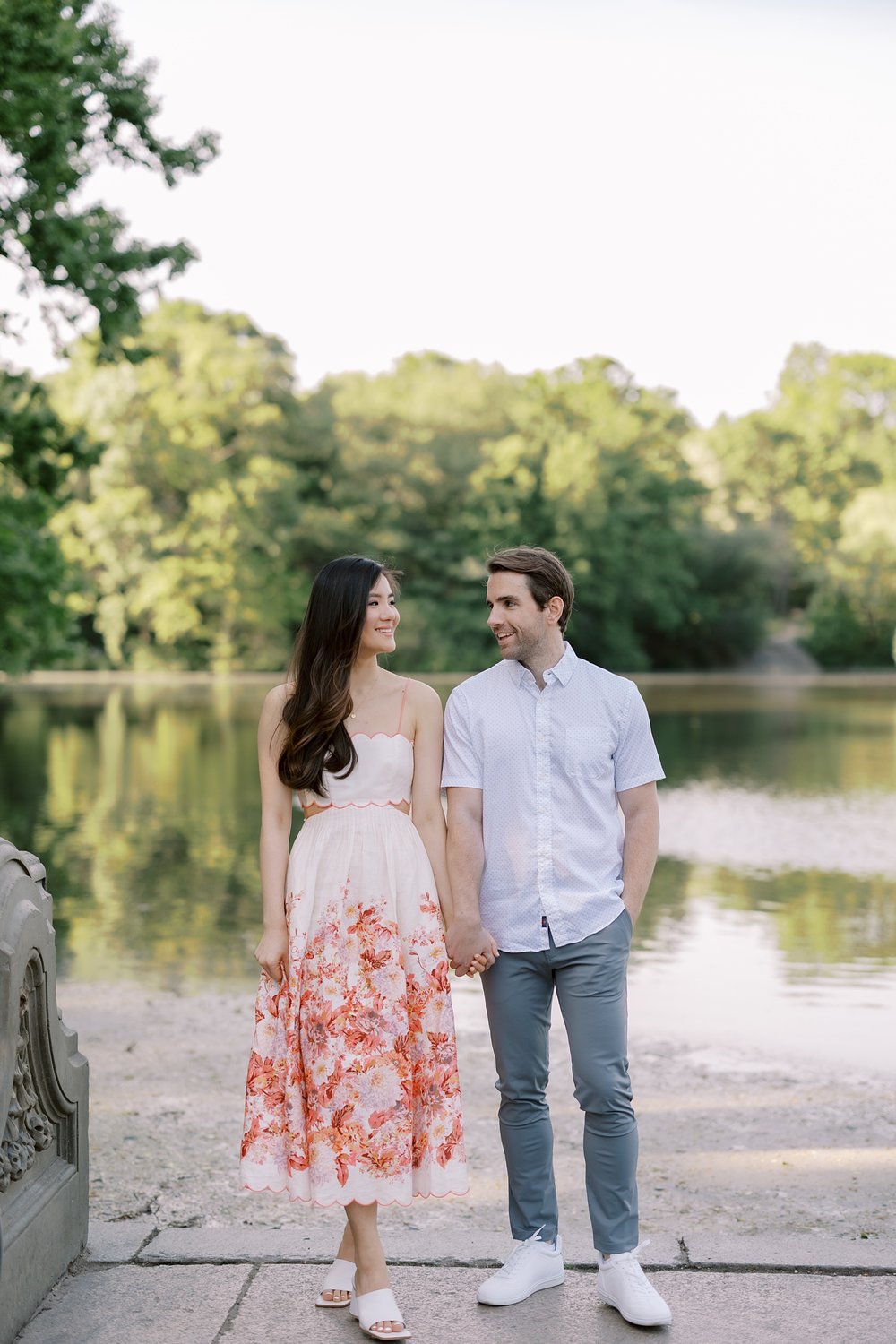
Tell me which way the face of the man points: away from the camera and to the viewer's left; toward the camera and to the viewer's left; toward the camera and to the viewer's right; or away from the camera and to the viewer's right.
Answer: toward the camera and to the viewer's left

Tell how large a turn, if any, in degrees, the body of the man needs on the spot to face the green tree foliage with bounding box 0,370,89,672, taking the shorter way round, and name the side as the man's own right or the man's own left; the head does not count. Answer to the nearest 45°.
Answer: approximately 135° to the man's own right

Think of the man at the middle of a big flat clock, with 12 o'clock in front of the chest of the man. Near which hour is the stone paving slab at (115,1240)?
The stone paving slab is roughly at 3 o'clock from the man.

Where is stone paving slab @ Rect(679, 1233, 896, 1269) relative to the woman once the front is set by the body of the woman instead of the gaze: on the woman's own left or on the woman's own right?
on the woman's own left

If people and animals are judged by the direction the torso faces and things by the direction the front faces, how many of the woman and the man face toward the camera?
2

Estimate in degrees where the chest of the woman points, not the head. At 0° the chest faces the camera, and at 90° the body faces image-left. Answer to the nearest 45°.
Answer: approximately 0°

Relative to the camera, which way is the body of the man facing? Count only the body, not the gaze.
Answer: toward the camera

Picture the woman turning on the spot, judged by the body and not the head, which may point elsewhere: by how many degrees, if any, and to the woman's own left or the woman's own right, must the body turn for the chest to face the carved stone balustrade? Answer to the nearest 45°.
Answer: approximately 90° to the woman's own right

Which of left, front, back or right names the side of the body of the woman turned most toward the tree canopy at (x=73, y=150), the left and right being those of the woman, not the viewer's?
back
